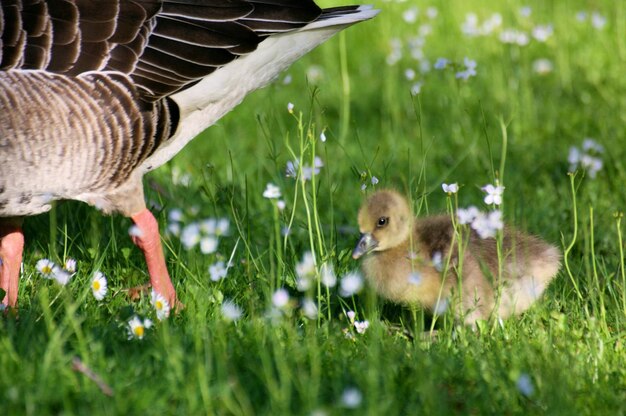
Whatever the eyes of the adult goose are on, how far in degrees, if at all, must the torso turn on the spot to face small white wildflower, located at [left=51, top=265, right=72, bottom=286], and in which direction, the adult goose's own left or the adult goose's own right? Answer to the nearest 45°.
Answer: approximately 90° to the adult goose's own left

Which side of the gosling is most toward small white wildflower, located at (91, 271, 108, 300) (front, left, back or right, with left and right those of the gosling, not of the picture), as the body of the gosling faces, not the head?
front

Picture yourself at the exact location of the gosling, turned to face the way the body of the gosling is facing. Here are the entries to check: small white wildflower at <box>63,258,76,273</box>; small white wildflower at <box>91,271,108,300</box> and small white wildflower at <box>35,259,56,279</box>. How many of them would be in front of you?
3

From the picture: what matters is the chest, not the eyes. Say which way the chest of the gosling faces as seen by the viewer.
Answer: to the viewer's left

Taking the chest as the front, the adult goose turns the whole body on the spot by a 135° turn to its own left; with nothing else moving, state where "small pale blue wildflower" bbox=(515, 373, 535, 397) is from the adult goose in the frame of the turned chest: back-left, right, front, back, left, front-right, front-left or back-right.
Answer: front

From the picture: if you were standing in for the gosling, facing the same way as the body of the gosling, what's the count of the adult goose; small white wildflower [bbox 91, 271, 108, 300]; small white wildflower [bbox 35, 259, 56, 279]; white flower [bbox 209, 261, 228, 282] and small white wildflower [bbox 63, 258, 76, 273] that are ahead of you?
5

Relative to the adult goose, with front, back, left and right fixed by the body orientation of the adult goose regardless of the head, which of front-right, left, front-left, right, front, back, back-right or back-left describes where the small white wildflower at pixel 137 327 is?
left

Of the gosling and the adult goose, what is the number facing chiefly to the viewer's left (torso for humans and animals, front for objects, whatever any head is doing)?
2

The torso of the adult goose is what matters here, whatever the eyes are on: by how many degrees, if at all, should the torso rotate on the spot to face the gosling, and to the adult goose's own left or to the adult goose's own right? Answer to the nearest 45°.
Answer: approximately 135° to the adult goose's own left

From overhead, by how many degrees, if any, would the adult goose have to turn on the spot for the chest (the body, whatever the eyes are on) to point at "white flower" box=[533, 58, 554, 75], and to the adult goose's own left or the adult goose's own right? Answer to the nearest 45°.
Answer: approximately 135° to the adult goose's own right

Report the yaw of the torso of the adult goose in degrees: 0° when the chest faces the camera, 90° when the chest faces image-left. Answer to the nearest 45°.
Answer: approximately 90°
